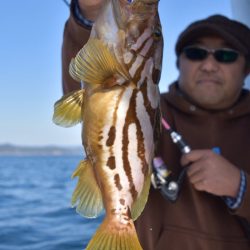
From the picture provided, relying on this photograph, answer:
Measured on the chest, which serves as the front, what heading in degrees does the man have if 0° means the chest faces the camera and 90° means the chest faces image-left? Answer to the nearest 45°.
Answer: approximately 0°
